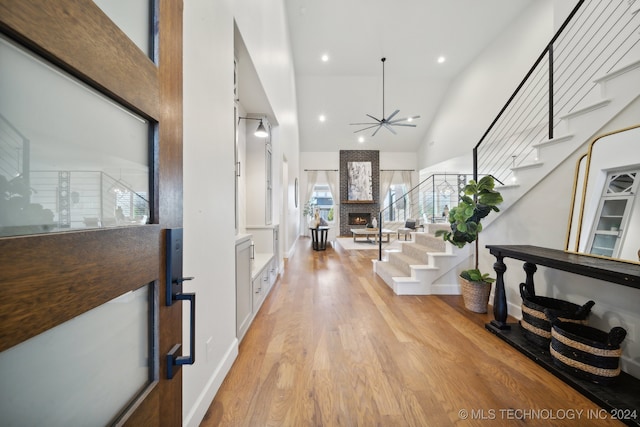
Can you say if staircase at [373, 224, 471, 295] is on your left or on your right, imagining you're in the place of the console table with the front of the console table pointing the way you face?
on your right

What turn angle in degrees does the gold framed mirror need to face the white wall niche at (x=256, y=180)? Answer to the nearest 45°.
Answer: approximately 45° to its right

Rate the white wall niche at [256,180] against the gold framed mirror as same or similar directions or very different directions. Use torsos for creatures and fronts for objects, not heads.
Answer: very different directions

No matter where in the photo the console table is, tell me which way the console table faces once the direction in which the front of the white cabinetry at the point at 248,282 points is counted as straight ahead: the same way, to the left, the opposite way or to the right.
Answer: the opposite way

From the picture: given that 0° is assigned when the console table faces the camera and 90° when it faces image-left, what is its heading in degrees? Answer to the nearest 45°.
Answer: approximately 45°

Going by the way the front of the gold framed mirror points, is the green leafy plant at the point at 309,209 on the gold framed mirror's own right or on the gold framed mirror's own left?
on the gold framed mirror's own right

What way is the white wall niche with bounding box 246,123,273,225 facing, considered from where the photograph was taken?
facing to the right of the viewer

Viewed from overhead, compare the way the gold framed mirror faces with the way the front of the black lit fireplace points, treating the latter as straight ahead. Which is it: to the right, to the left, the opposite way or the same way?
to the right

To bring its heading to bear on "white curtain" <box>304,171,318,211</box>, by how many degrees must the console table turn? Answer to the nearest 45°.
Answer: approximately 90° to its right

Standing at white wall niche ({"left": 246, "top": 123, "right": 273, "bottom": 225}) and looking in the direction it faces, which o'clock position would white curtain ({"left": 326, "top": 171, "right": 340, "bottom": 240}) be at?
The white curtain is roughly at 10 o'clock from the white wall niche.

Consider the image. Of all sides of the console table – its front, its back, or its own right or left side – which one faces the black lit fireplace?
right

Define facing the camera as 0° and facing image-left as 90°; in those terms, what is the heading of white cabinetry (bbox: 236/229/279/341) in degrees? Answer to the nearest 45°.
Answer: approximately 270°

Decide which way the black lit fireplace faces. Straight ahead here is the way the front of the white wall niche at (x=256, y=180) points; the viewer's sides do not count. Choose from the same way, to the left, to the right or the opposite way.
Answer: to the right
